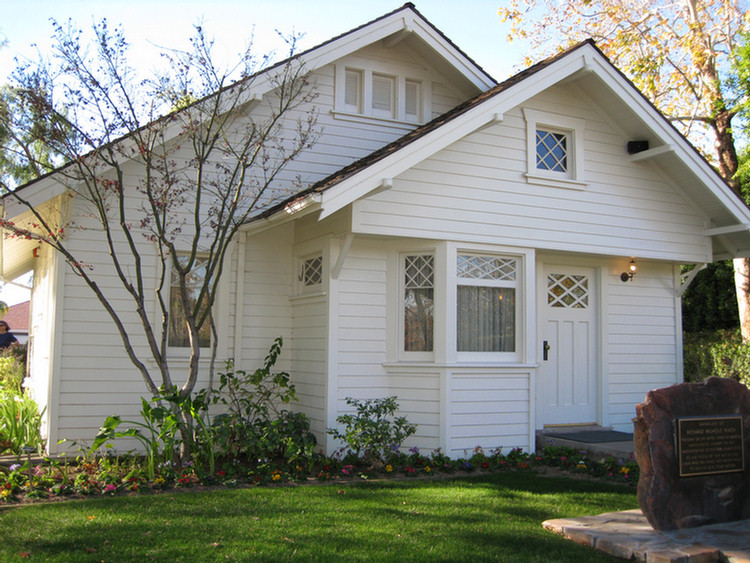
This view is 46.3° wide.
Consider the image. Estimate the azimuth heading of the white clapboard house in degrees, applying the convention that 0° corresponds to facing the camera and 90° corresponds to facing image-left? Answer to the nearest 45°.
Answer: approximately 315°

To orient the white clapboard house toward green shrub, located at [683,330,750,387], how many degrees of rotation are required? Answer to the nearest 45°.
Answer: approximately 90° to its left

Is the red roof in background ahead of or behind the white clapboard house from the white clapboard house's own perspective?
behind

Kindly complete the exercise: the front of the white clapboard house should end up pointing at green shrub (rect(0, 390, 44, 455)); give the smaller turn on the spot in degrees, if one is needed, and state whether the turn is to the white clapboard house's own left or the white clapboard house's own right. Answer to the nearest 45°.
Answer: approximately 135° to the white clapboard house's own right
